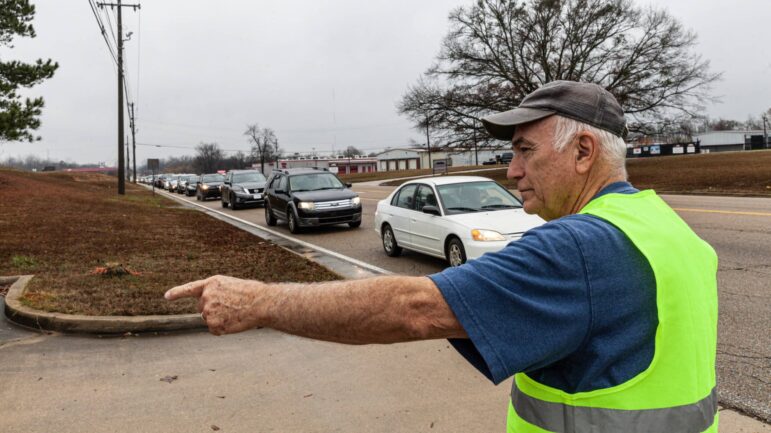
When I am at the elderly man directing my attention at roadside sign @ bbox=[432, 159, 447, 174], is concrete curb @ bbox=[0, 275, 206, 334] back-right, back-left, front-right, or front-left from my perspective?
front-left

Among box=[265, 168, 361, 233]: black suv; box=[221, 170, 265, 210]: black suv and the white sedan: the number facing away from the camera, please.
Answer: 0

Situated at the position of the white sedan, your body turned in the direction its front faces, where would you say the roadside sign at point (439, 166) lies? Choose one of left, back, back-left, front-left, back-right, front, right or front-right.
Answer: back-left

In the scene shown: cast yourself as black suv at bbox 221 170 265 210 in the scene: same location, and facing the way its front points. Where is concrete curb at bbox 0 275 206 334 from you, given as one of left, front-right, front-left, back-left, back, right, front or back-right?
front-right

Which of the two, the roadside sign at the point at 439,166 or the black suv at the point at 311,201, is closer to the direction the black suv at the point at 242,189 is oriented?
the black suv

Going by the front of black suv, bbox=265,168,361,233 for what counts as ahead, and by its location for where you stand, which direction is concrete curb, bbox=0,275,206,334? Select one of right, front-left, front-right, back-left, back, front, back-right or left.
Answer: front-right

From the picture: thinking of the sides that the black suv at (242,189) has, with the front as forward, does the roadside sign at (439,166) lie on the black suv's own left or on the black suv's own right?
on the black suv's own left

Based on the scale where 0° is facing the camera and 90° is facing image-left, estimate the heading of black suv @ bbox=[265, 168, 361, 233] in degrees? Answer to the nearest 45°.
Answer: approximately 315°

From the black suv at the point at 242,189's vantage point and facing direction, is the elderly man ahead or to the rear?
ahead

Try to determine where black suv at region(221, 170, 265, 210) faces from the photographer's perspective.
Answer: facing the viewer and to the right of the viewer

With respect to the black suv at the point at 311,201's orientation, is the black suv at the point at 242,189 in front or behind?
behind

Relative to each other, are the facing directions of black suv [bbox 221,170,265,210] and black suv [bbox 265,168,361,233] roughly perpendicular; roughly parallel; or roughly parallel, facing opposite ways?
roughly parallel

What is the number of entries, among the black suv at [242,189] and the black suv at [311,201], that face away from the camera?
0

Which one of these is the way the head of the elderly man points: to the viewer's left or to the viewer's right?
to the viewer's left

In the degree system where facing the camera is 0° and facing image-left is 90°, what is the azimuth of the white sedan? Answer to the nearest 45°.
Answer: approximately 315°

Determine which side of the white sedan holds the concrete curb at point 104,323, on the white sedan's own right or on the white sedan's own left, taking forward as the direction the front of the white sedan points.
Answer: on the white sedan's own right
